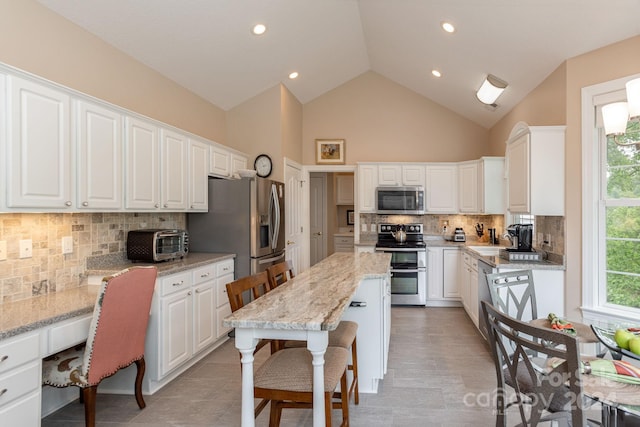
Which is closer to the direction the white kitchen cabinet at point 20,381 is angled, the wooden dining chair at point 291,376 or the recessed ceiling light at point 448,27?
the wooden dining chair

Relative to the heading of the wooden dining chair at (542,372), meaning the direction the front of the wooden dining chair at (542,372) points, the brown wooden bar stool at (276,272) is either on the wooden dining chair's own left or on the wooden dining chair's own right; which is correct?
on the wooden dining chair's own left

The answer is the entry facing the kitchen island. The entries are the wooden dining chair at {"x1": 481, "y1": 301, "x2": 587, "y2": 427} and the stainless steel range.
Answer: the stainless steel range

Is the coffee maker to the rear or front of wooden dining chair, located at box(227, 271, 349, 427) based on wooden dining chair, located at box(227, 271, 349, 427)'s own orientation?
to the front

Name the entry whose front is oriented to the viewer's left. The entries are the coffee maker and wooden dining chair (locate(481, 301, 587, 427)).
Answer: the coffee maker

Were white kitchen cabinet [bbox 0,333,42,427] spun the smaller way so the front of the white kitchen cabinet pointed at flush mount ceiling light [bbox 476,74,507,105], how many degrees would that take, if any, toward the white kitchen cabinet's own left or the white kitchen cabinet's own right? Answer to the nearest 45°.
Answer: approximately 45° to the white kitchen cabinet's own left

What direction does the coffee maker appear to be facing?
to the viewer's left

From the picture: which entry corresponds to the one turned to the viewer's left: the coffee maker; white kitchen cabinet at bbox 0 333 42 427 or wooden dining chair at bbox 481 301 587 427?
the coffee maker

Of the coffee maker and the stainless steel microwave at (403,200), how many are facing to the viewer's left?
1

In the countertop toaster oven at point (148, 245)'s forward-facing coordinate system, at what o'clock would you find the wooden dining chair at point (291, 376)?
The wooden dining chair is roughly at 1 o'clock from the countertop toaster oven.

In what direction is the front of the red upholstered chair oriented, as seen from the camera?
facing away from the viewer and to the left of the viewer

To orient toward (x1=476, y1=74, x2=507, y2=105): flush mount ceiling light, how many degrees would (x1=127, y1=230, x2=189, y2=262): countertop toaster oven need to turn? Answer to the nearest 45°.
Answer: approximately 45° to its left

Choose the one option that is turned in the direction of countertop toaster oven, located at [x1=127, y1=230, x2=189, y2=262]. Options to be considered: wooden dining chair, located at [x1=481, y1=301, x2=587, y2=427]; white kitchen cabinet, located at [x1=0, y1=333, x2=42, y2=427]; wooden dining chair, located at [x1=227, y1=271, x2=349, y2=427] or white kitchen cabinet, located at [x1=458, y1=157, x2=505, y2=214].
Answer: white kitchen cabinet, located at [x1=458, y1=157, x2=505, y2=214]

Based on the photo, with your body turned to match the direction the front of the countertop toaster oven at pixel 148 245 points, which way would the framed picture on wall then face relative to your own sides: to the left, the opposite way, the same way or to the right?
to the right

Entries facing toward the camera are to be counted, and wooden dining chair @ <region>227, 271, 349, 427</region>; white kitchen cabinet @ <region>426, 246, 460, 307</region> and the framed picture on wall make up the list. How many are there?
2
